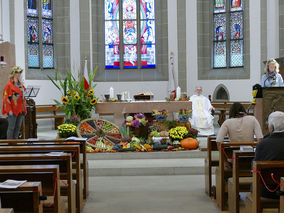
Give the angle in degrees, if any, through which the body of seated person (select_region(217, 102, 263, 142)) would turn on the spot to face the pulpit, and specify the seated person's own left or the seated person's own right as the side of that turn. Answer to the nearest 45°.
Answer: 0° — they already face it

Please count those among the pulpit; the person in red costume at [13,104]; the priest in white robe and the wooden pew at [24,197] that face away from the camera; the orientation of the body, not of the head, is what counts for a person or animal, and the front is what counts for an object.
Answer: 1

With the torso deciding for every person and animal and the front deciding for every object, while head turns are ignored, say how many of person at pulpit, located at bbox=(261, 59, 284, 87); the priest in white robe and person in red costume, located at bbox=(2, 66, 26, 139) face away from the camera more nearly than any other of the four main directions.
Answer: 0

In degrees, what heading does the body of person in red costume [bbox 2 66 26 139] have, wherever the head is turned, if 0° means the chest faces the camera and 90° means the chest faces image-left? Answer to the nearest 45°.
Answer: approximately 315°

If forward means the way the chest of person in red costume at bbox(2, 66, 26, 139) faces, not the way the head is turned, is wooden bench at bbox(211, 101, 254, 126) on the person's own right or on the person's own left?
on the person's own left

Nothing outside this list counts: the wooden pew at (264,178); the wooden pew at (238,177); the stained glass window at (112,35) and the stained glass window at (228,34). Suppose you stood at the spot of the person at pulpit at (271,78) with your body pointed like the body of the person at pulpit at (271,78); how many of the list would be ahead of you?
2

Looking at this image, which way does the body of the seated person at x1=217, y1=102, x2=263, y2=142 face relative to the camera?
away from the camera

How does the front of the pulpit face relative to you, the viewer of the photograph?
facing the viewer

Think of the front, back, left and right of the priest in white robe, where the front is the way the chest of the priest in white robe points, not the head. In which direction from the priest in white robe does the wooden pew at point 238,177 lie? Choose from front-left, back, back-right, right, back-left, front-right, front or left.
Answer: front

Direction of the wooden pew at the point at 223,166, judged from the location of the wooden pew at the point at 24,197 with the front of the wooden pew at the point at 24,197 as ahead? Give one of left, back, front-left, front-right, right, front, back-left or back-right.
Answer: front-right

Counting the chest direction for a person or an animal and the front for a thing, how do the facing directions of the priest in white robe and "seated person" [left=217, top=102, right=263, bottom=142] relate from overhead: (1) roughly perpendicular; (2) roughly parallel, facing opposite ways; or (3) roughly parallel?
roughly parallel, facing opposite ways

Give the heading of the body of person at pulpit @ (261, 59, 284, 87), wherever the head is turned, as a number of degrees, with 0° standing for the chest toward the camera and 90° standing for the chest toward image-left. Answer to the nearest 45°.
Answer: approximately 0°

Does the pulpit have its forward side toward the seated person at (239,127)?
yes

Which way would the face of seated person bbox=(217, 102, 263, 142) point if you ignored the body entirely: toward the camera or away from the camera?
away from the camera

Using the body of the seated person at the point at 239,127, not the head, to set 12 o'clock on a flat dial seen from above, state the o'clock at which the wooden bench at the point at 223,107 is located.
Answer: The wooden bench is roughly at 12 o'clock from the seated person.

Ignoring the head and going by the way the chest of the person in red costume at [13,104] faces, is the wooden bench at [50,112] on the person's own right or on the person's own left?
on the person's own left

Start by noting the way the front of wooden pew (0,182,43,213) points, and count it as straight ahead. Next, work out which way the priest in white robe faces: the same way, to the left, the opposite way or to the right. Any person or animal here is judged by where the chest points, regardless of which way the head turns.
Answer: the opposite way

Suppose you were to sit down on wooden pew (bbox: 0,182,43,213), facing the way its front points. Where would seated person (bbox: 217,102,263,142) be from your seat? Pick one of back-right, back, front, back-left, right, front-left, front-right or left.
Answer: front-right

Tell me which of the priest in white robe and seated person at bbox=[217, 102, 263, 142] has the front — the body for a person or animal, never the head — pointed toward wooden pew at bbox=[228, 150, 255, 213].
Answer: the priest in white robe

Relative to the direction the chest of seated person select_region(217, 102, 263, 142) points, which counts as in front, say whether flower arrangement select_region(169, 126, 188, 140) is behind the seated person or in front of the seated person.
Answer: in front

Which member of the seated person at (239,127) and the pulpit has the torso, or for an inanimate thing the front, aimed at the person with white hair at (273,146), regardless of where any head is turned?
the pulpit
